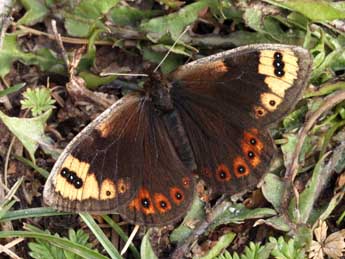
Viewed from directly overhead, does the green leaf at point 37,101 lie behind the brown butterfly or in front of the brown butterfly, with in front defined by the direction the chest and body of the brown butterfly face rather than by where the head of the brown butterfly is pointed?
in front

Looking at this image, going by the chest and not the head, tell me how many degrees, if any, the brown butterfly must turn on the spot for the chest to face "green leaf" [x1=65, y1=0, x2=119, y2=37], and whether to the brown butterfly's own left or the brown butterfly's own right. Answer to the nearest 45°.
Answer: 0° — it already faces it

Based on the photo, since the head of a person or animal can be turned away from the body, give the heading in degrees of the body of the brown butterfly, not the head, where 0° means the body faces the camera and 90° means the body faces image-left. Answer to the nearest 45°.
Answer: approximately 135°

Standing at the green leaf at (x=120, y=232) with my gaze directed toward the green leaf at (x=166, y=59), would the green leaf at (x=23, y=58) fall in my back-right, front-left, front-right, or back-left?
front-left

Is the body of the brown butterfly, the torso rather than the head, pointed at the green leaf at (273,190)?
no

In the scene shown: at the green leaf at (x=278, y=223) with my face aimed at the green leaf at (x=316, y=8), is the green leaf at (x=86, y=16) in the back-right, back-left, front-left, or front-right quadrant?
front-left

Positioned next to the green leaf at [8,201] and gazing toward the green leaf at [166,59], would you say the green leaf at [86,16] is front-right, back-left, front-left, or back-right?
front-left

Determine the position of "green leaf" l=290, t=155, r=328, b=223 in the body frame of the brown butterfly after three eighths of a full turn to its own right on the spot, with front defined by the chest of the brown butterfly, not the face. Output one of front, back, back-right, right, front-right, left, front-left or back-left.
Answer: front
